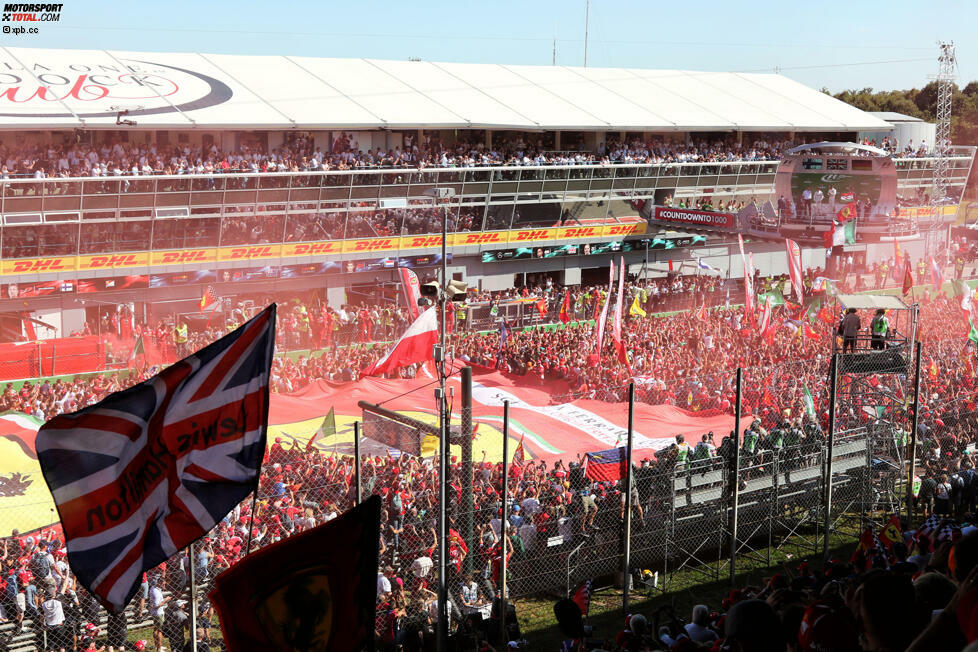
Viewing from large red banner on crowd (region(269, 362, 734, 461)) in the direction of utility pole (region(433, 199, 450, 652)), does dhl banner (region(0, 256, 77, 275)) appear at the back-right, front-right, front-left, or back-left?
back-right

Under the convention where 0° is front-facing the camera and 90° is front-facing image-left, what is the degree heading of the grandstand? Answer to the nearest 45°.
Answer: approximately 315°

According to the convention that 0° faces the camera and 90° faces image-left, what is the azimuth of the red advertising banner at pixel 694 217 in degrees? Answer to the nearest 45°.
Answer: approximately 0°

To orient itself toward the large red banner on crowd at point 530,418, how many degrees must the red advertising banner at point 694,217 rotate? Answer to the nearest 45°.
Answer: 0° — it already faces it

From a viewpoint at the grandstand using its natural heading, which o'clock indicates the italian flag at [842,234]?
The italian flag is roughly at 10 o'clock from the grandstand.

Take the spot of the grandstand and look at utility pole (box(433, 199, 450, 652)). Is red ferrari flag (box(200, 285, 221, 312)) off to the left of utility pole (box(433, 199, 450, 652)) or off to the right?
right

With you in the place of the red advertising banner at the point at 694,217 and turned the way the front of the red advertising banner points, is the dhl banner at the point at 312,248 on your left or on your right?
on your right

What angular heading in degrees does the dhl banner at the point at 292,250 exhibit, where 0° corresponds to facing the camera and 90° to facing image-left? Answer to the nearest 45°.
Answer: approximately 315°
